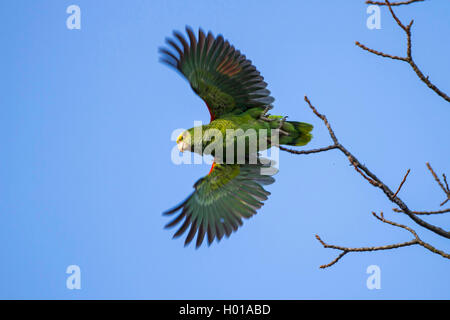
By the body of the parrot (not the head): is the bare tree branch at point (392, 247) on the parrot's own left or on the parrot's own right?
on the parrot's own left

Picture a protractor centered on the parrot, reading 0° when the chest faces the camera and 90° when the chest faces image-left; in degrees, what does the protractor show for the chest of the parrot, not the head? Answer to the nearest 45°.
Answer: approximately 90°
